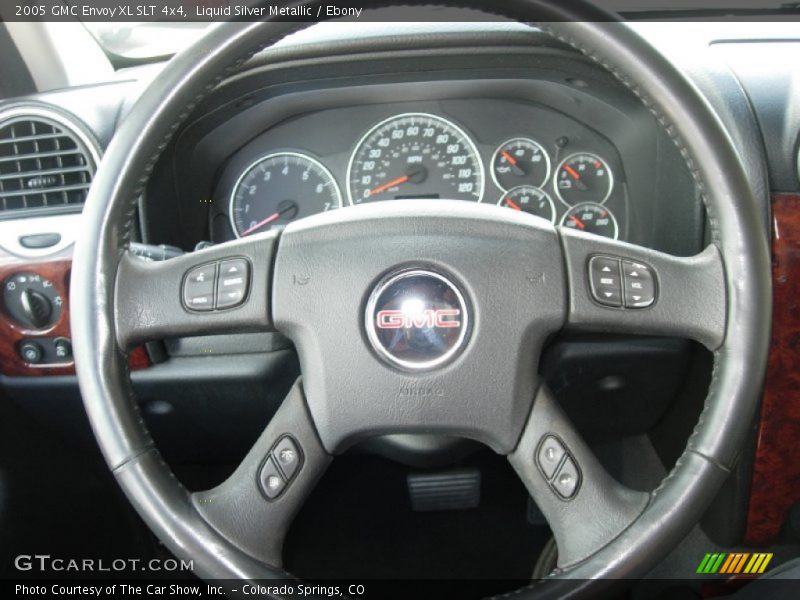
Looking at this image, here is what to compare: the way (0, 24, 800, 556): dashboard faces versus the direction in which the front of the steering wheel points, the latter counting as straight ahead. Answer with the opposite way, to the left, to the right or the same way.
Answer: the same way

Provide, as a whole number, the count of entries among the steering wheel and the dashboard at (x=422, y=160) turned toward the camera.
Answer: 2

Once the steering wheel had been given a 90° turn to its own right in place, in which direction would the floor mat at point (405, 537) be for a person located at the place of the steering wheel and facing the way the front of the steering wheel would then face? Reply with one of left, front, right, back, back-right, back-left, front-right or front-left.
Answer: right

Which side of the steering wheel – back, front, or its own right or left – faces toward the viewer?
front

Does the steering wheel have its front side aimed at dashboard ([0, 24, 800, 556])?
no

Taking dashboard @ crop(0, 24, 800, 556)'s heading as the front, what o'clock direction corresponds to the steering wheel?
The steering wheel is roughly at 12 o'clock from the dashboard.
